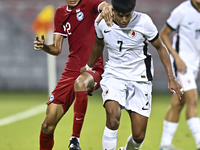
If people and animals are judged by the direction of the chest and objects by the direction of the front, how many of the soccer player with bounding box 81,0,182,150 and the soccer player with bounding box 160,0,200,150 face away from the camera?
0

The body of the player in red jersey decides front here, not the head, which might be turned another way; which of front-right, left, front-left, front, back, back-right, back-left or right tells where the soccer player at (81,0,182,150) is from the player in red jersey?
left

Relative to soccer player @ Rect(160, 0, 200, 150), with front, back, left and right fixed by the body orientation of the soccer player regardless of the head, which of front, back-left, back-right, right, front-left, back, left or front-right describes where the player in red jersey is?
right

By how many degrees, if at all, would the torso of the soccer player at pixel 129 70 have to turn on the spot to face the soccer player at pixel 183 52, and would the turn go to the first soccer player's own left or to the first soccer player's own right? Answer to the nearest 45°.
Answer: approximately 135° to the first soccer player's own left

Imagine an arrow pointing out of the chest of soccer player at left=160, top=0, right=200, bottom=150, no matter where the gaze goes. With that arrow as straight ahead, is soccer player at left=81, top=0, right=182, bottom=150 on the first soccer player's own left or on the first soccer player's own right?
on the first soccer player's own right

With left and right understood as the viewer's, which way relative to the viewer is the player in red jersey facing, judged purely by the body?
facing the viewer and to the left of the viewer

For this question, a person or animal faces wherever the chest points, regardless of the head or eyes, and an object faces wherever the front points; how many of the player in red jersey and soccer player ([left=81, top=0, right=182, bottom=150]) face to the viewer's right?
0
